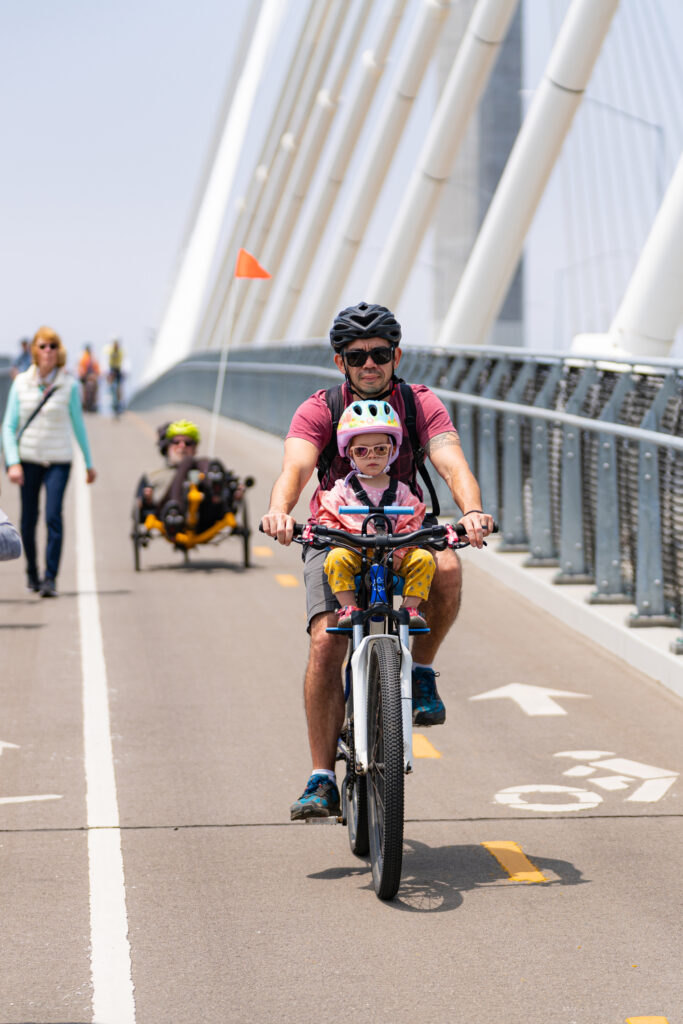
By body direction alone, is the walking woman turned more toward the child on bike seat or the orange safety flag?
the child on bike seat

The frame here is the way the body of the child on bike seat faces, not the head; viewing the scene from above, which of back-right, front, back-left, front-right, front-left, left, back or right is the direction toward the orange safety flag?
back

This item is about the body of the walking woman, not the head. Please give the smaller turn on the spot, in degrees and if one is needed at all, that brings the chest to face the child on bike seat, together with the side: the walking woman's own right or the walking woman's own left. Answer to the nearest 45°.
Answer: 0° — they already face them

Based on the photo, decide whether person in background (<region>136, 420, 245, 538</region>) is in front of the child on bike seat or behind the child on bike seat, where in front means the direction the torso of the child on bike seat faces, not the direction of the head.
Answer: behind

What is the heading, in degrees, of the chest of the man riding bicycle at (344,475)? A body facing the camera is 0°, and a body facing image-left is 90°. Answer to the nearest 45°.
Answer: approximately 0°

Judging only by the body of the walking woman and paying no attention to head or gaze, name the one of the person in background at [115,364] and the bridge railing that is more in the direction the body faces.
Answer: the bridge railing

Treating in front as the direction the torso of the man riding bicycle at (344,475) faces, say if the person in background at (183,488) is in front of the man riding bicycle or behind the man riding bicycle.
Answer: behind

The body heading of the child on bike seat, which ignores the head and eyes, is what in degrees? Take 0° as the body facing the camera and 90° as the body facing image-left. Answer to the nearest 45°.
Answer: approximately 0°

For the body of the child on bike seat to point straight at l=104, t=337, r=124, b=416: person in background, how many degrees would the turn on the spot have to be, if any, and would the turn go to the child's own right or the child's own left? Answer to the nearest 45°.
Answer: approximately 180°
